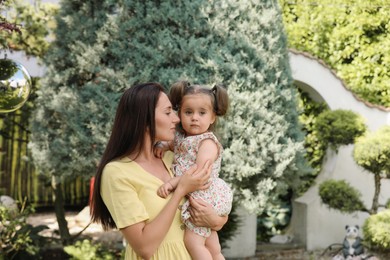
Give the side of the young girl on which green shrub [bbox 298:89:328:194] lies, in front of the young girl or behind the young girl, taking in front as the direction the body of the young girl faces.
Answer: behind

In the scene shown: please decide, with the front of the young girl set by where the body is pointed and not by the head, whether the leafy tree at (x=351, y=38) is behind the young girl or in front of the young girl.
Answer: behind

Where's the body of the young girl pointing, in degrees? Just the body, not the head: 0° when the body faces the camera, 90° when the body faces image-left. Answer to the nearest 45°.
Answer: approximately 45°

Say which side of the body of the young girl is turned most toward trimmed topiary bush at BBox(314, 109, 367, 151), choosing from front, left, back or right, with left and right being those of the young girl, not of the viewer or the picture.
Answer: back

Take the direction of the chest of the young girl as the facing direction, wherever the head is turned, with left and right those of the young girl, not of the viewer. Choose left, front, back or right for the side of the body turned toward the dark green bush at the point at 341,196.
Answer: back

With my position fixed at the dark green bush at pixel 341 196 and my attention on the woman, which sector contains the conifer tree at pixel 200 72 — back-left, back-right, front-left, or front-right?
front-right

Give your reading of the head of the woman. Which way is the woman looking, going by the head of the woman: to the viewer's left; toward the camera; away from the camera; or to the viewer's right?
to the viewer's right

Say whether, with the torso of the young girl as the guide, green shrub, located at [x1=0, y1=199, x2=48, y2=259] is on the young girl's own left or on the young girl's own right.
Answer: on the young girl's own right

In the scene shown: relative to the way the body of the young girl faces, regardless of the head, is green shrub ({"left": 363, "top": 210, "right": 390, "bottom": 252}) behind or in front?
behind

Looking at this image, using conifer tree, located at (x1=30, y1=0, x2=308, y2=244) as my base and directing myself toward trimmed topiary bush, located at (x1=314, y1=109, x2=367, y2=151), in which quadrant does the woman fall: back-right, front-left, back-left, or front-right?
back-right

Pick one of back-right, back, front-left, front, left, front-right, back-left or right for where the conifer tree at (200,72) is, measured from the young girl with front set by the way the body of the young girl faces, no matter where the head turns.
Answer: back-right
